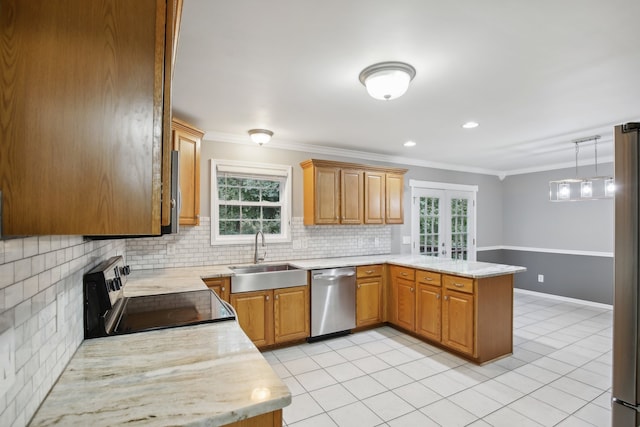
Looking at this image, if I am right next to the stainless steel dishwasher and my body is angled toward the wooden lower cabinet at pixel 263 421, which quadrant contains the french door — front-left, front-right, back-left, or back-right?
back-left

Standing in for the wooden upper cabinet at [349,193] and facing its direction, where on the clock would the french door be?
The french door is roughly at 9 o'clock from the wooden upper cabinet.

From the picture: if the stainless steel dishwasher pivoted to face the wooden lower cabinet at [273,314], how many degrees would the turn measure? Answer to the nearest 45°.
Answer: approximately 90° to its right

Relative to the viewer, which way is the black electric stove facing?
to the viewer's right

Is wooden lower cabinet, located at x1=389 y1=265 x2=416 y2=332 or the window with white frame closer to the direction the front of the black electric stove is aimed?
the wooden lower cabinet

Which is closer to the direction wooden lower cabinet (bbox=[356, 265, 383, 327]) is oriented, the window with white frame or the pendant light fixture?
the pendant light fixture
